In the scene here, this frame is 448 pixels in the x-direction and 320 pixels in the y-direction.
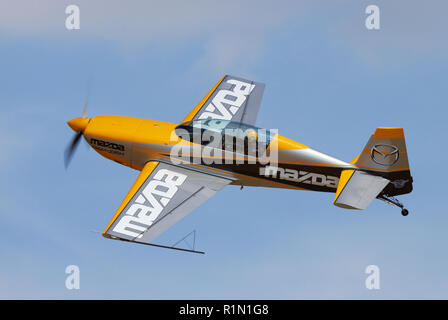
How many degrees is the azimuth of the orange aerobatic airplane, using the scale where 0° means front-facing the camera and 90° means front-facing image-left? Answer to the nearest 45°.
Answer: approximately 90°
